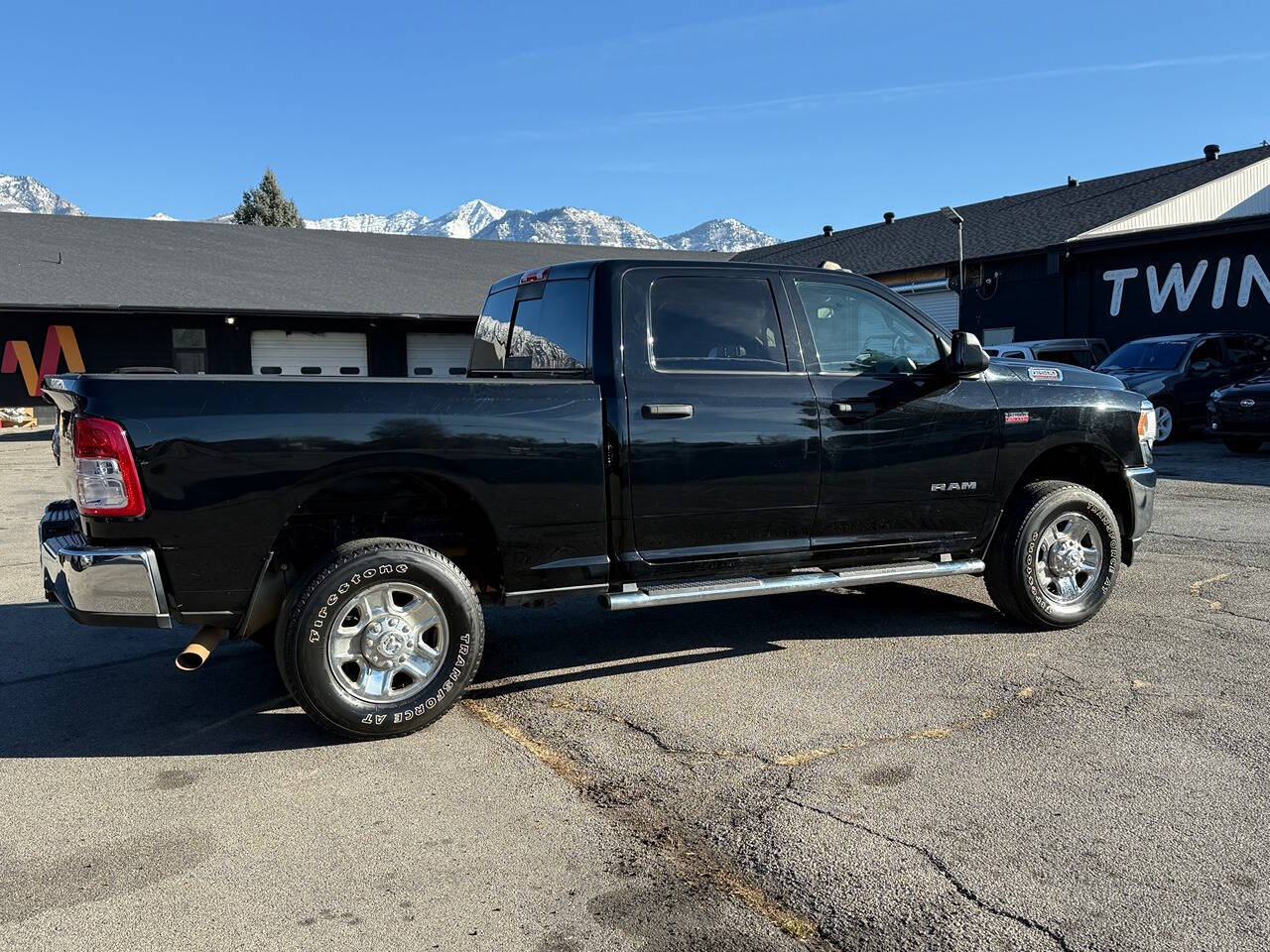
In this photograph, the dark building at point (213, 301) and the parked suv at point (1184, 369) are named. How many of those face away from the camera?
0

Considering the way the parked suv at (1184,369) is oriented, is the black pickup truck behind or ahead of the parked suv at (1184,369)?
ahead

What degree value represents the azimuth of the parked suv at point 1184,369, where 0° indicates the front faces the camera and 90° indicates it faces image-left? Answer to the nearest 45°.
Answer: approximately 45°

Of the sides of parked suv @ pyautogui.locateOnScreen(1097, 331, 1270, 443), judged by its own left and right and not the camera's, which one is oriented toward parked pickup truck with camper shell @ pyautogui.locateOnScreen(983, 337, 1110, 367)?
right

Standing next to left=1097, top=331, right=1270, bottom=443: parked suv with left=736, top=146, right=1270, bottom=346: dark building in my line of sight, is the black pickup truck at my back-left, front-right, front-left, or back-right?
back-left

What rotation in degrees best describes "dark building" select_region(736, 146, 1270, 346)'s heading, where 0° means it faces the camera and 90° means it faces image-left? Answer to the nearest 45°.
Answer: approximately 45°

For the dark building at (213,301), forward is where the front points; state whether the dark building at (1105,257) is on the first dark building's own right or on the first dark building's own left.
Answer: on the first dark building's own left

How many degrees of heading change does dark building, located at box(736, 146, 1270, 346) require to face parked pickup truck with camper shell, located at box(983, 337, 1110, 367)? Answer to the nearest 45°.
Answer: approximately 45° to its left

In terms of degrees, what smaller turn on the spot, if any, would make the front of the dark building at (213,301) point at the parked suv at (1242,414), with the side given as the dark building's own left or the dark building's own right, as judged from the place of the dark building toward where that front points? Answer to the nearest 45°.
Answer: approximately 45° to the dark building's own left
